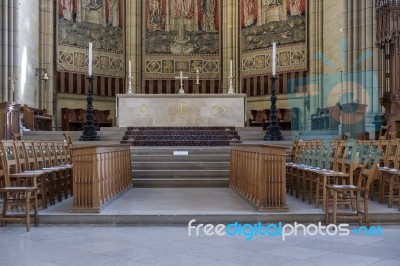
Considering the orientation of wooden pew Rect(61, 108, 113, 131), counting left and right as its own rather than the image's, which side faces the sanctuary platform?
front

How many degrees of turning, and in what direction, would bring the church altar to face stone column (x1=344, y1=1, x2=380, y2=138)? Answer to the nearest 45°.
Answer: approximately 90° to its left

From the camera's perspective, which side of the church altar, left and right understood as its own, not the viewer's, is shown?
front

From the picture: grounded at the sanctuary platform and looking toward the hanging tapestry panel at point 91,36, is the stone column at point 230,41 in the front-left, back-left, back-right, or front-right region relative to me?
front-right

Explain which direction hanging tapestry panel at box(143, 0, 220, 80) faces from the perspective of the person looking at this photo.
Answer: facing the viewer

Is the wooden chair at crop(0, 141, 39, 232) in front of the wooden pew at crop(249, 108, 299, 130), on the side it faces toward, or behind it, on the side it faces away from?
in front

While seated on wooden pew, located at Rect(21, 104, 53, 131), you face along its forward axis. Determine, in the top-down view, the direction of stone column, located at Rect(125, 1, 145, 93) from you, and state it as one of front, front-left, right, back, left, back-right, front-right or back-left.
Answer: left

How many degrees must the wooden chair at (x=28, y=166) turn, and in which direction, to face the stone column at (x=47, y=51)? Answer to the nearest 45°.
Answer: approximately 90° to its left

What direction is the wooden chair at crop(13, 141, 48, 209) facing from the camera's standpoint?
to the viewer's right

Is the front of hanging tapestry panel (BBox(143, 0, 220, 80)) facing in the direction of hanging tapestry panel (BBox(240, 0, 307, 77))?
no

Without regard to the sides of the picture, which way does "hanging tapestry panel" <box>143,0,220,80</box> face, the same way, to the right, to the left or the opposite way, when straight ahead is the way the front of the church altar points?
the same way

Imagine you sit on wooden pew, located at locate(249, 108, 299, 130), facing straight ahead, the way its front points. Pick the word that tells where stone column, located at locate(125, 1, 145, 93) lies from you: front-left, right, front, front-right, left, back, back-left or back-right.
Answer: right

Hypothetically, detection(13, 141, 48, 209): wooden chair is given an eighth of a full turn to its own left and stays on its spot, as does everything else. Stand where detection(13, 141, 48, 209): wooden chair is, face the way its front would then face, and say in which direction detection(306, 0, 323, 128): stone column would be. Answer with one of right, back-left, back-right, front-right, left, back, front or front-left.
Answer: front

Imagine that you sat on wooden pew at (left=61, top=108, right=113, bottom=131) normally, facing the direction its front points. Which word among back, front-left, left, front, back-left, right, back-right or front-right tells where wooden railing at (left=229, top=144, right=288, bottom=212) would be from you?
front

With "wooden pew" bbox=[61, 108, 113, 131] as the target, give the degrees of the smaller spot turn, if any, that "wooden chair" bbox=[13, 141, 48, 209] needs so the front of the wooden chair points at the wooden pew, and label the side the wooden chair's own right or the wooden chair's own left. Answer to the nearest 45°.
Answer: approximately 90° to the wooden chair's own left
